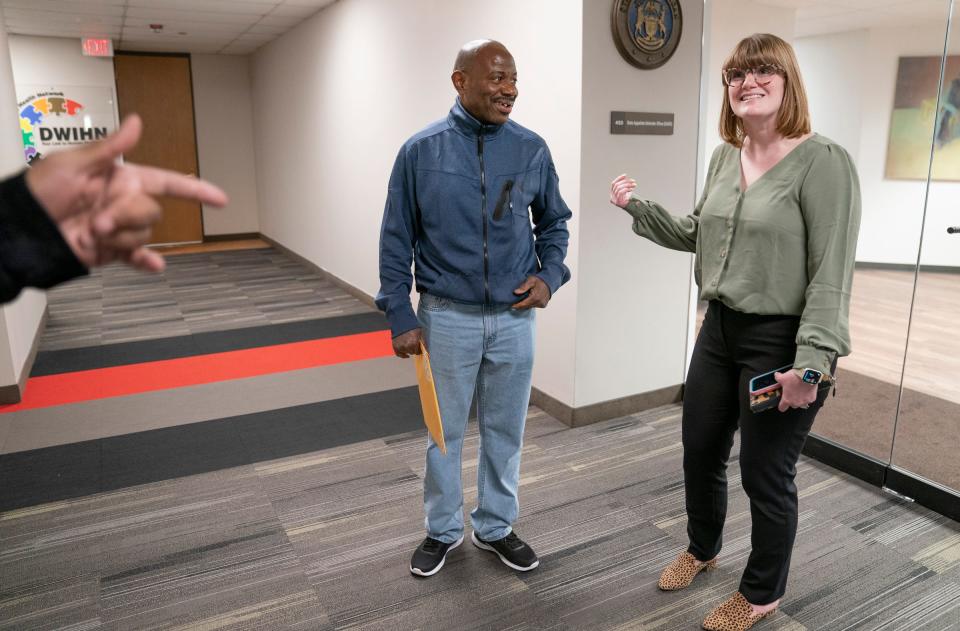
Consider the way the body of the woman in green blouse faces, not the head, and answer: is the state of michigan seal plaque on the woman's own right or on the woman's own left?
on the woman's own right

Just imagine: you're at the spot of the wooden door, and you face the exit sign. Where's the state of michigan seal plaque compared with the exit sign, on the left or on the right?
left

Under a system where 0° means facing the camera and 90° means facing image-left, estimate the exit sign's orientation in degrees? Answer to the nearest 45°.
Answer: approximately 0°

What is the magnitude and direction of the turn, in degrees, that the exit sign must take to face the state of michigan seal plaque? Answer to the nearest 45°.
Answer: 0° — it already faces it

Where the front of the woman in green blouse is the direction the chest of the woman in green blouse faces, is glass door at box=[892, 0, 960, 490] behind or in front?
behind

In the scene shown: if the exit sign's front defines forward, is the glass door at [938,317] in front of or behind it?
in front

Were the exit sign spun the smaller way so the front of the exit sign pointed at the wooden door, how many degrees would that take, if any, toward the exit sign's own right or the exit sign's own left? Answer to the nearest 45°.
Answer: approximately 135° to the exit sign's own left

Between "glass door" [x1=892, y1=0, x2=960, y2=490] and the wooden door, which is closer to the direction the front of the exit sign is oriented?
the glass door

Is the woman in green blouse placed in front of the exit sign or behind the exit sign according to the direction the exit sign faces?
in front

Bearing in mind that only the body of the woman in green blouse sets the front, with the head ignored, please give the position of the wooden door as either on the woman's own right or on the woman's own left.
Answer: on the woman's own right

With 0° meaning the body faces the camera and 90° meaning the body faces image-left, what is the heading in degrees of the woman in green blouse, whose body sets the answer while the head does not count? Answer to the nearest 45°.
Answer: approximately 45°
